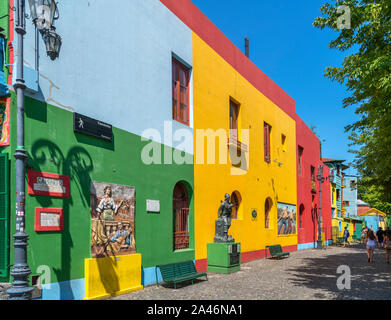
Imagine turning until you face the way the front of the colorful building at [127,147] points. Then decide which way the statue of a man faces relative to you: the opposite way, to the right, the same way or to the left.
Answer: the same way

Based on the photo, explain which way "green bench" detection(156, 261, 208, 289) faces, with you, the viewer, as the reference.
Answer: facing the viewer and to the right of the viewer

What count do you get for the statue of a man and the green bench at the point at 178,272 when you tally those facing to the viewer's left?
0

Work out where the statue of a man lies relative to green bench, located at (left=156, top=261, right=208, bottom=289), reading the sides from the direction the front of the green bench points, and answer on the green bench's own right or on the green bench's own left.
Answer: on the green bench's own left

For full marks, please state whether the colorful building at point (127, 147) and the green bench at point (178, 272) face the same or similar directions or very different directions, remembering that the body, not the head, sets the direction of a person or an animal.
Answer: same or similar directions

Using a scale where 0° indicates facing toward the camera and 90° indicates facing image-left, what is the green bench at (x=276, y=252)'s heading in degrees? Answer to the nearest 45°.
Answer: approximately 315°

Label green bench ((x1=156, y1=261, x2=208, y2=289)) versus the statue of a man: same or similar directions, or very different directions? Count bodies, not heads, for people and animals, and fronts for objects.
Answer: same or similar directions

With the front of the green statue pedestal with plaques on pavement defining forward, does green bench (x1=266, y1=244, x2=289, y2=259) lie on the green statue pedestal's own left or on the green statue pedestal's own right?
on the green statue pedestal's own left
